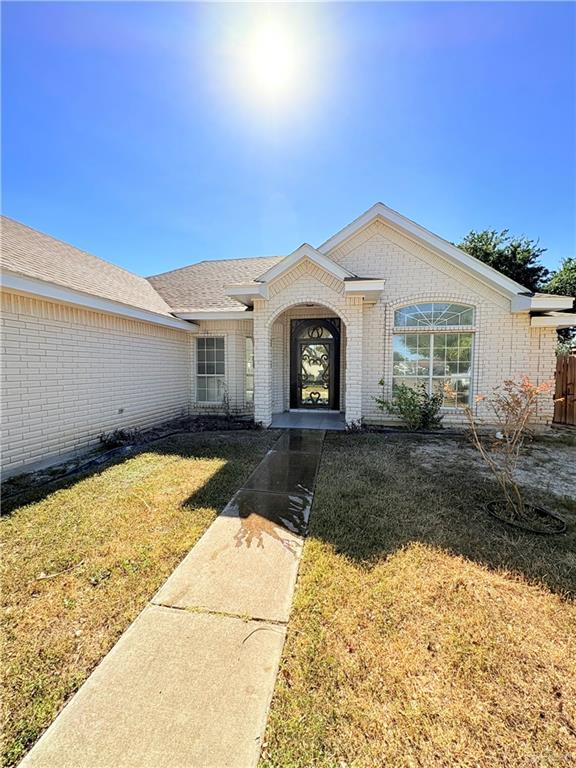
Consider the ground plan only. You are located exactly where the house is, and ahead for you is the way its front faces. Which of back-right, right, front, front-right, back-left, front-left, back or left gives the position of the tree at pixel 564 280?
back-left

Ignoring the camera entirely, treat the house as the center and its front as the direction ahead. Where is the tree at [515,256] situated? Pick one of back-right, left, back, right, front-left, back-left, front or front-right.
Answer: back-left

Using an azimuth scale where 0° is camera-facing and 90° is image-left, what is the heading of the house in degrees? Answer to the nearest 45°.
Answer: approximately 0°

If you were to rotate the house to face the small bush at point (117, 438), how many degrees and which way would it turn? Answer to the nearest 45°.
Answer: approximately 45° to its right

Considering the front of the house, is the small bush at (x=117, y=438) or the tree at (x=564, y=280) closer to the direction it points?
the small bush

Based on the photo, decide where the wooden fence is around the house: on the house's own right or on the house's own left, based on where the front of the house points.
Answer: on the house's own left
